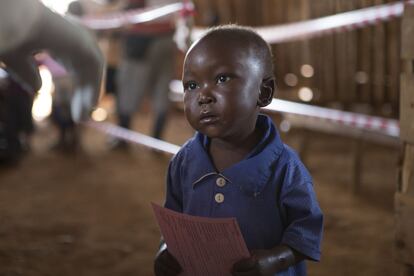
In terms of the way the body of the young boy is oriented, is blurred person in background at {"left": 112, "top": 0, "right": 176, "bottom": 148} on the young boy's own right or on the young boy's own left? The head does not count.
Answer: on the young boy's own right

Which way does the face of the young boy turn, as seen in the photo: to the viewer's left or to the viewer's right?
to the viewer's left

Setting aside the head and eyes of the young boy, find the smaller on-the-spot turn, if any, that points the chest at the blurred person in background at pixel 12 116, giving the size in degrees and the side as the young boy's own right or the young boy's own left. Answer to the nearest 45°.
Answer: approximately 90° to the young boy's own right

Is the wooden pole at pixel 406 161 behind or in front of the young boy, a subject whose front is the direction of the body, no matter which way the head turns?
behind

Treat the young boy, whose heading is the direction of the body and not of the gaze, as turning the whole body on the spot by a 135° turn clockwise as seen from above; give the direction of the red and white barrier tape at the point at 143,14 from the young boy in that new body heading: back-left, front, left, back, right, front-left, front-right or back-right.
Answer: front

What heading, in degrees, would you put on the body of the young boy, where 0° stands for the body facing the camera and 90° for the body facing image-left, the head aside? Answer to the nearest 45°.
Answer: approximately 45°

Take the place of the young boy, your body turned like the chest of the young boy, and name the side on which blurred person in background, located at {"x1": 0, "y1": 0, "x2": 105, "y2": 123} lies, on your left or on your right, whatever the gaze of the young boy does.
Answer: on your right
